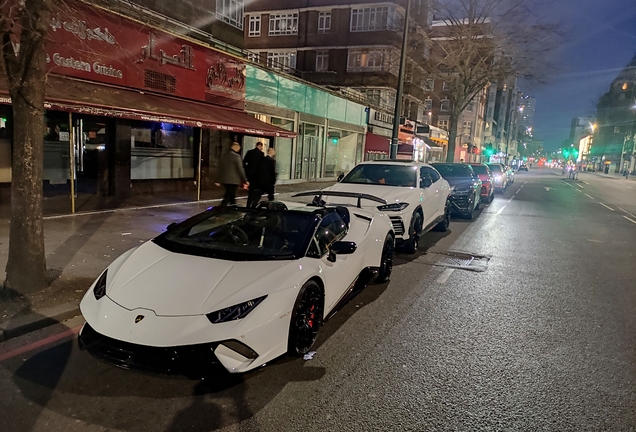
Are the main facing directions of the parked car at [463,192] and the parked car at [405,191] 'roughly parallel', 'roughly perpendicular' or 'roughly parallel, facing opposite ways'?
roughly parallel

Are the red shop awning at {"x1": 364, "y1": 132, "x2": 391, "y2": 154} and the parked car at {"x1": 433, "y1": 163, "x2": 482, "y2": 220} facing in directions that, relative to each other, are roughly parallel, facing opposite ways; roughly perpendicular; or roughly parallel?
roughly perpendicular

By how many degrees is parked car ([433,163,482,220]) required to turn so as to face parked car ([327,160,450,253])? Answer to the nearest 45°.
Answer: approximately 45° to its left

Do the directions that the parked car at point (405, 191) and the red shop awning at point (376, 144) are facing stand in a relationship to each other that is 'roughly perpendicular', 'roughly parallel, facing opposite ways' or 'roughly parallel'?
roughly perpendicular

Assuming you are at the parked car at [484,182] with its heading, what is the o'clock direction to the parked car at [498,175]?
the parked car at [498,175] is roughly at 6 o'clock from the parked car at [484,182].

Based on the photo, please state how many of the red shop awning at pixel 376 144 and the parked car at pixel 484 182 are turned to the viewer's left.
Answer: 0

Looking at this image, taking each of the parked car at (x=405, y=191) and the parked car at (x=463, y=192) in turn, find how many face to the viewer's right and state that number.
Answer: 0

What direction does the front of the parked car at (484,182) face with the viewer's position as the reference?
facing the viewer

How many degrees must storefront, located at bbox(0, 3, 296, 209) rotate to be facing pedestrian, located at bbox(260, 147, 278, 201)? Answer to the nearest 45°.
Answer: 0° — it already faces them

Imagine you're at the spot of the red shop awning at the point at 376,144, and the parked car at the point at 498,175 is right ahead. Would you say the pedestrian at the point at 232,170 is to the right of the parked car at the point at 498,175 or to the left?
right

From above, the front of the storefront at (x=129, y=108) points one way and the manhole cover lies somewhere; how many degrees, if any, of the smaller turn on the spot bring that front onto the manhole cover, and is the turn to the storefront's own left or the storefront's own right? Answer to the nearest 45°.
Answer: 0° — it already faces it

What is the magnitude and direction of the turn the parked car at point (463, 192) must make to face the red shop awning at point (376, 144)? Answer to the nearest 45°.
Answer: approximately 135° to its right

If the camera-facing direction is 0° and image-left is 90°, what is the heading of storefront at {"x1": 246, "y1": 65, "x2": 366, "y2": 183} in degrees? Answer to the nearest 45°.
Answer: approximately 315°

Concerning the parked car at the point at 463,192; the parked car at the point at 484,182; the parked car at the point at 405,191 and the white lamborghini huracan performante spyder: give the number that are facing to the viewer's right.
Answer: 0

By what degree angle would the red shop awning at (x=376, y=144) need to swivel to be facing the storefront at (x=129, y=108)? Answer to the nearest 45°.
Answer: approximately 45° to its right

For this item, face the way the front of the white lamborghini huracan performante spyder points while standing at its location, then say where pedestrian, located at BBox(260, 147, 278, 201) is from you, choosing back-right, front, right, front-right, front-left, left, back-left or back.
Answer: back-right

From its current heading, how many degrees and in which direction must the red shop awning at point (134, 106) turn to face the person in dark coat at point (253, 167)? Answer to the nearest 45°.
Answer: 0° — it already faces them

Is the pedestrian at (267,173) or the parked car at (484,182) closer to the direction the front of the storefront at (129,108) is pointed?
the pedestrian

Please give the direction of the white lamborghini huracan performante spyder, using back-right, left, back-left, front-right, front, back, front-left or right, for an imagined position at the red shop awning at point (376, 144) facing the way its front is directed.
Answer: front-right

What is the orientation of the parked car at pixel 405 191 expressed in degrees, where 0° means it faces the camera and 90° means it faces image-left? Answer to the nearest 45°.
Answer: approximately 45°

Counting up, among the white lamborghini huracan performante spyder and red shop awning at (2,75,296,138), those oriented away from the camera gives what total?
0

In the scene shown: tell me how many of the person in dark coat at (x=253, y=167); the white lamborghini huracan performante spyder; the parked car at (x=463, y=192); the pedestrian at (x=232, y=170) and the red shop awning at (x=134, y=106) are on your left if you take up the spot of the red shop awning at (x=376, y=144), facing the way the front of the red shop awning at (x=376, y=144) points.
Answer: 0

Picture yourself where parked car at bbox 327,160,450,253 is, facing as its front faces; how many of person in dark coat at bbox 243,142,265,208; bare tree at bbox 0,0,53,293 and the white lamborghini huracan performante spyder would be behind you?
0

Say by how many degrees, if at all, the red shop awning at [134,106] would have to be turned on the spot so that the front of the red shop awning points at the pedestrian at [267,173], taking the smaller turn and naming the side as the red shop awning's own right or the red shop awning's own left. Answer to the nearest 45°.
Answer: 0° — it already faces them

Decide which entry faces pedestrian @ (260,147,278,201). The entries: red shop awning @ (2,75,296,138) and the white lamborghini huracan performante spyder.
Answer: the red shop awning
